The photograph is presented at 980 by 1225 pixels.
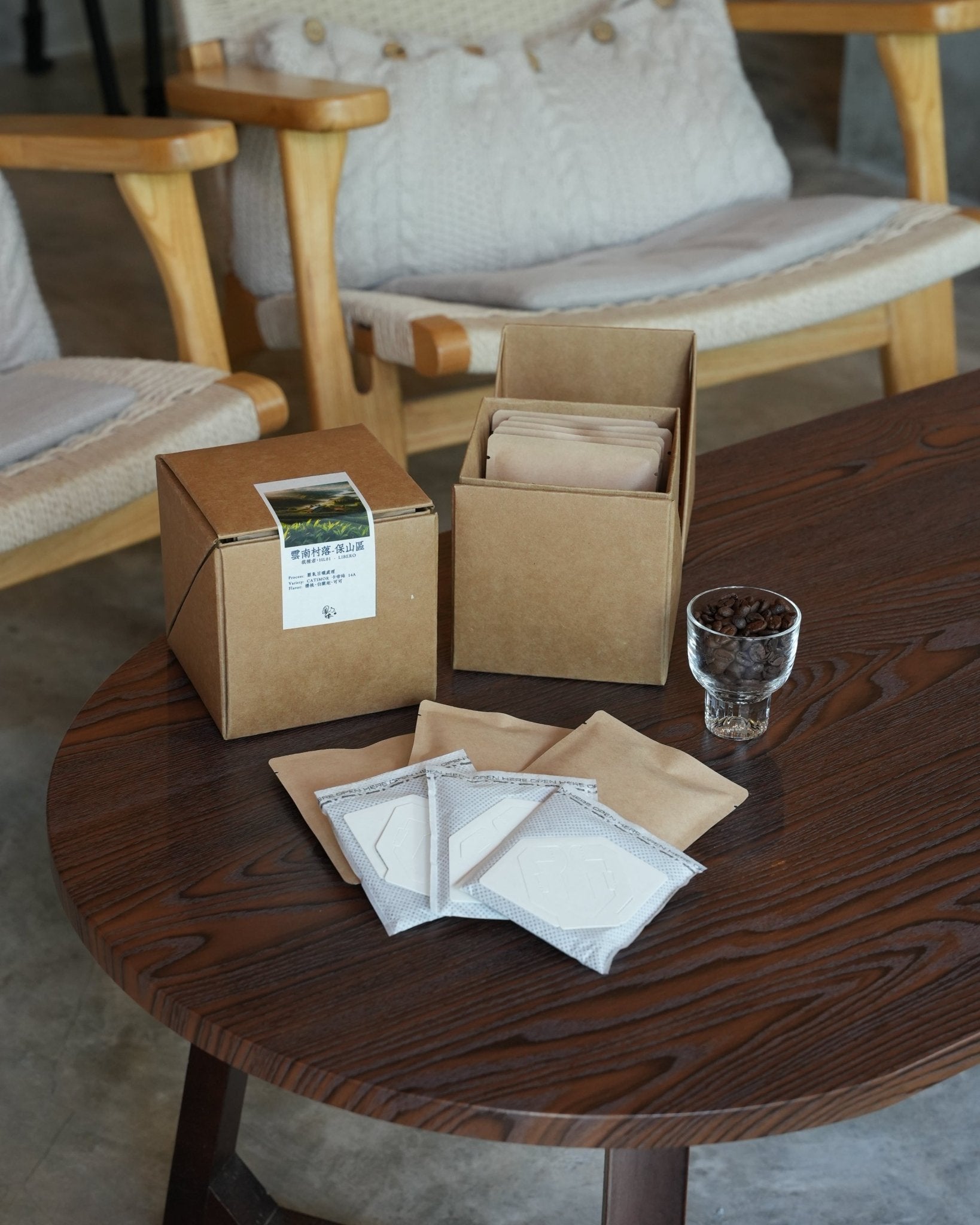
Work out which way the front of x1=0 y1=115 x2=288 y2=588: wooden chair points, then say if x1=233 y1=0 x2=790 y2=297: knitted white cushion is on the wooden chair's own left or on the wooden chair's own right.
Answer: on the wooden chair's own left

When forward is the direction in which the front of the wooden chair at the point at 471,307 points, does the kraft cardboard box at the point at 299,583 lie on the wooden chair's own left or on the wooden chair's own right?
on the wooden chair's own right

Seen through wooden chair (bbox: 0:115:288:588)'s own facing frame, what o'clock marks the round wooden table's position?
The round wooden table is roughly at 1 o'clock from the wooden chair.

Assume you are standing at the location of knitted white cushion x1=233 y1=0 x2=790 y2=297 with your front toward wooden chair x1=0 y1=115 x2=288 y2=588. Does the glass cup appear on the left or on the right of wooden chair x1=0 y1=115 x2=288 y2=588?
left

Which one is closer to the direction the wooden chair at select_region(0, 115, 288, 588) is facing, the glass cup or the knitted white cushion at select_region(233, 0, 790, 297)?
the glass cup

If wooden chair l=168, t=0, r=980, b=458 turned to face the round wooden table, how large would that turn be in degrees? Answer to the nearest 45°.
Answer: approximately 45° to its right

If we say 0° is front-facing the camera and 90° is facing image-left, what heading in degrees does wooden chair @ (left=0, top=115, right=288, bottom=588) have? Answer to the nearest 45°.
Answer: approximately 315°
